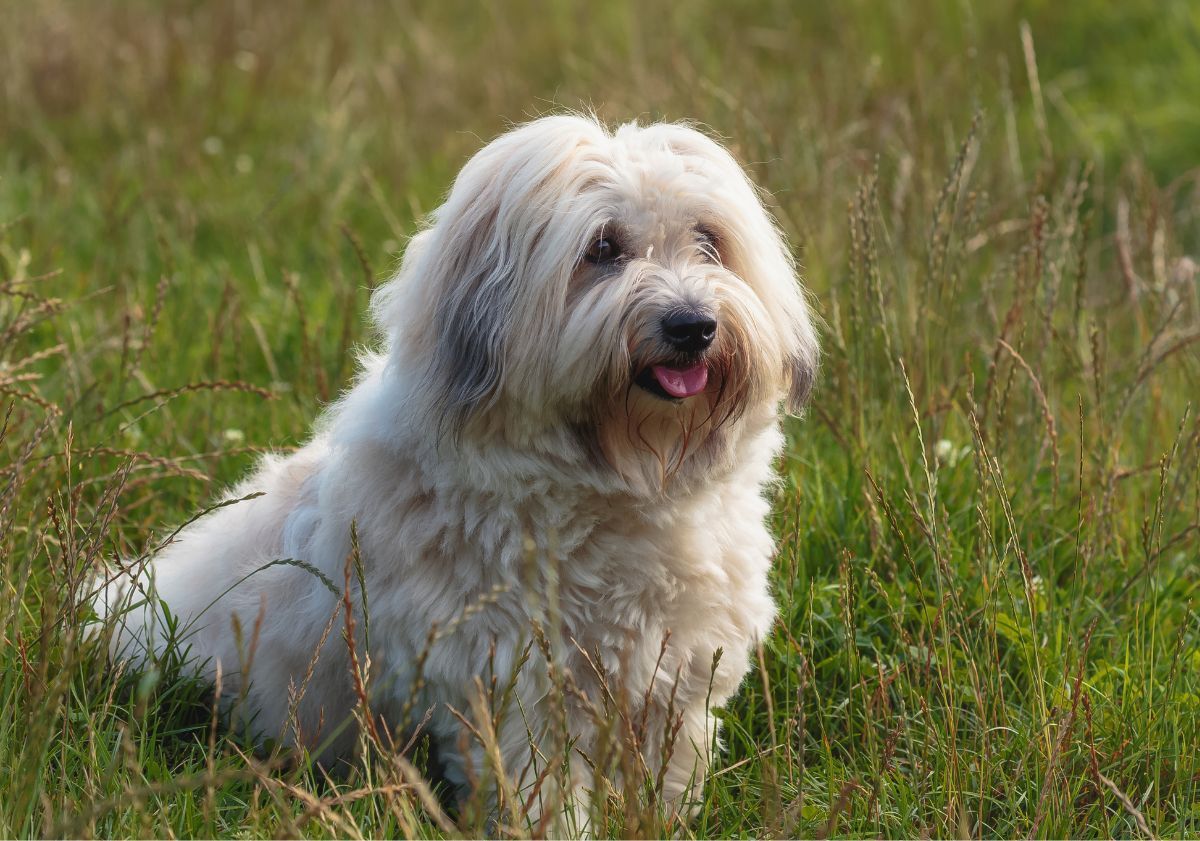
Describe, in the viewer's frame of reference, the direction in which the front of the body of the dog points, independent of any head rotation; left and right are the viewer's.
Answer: facing the viewer and to the right of the viewer

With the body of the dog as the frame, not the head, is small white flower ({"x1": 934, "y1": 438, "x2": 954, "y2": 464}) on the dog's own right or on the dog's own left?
on the dog's own left
